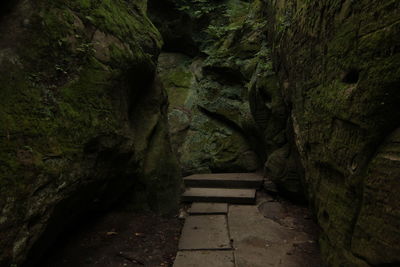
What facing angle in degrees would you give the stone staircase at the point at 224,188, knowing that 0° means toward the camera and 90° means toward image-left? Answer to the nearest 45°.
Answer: approximately 0°
